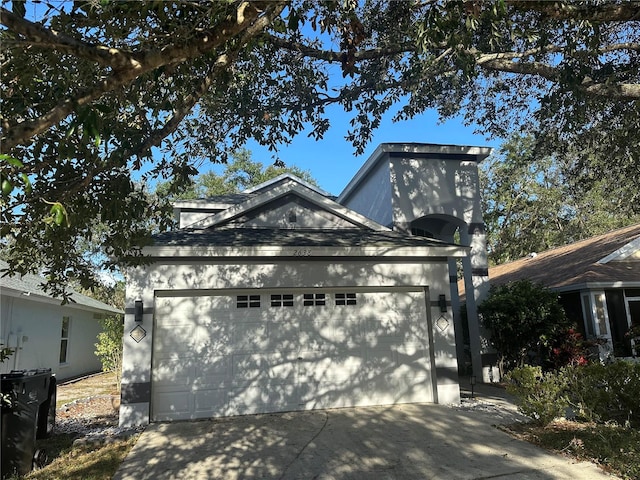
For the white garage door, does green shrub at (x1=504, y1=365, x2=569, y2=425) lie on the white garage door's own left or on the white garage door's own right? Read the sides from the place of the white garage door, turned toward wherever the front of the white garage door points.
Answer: on the white garage door's own left

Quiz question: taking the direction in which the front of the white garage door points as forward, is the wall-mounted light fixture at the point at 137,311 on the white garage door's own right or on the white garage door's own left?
on the white garage door's own right

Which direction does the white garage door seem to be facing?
toward the camera

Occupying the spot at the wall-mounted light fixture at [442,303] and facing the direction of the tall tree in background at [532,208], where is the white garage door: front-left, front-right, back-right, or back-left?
back-left

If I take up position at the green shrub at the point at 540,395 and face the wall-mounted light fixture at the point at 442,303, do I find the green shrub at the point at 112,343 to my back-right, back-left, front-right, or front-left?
front-left

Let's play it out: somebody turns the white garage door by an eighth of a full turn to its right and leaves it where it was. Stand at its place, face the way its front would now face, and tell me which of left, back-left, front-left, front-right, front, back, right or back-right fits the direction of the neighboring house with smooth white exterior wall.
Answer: right

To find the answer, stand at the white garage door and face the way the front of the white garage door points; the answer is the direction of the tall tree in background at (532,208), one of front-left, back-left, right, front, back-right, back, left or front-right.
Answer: back-left

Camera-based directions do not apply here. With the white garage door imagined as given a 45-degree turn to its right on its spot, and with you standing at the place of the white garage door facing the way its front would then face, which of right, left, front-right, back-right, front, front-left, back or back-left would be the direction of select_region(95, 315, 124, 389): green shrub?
right

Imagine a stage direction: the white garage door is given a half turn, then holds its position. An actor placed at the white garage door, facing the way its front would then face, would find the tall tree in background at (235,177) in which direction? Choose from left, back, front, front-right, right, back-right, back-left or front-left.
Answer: front

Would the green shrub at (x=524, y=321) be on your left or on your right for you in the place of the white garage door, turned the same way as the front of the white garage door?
on your left

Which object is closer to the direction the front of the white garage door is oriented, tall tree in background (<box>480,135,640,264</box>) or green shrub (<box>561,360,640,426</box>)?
the green shrub

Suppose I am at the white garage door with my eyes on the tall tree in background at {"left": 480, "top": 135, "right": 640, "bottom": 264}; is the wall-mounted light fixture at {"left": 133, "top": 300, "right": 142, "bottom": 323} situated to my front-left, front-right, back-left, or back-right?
back-left

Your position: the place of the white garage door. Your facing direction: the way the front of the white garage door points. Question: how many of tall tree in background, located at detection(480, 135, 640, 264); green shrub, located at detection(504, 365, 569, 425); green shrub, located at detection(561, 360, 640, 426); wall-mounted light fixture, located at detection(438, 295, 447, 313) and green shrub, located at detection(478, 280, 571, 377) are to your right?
0

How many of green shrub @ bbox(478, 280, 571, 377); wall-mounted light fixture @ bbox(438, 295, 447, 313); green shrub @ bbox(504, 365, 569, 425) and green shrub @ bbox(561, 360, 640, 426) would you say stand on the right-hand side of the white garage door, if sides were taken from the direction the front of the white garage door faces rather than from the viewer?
0

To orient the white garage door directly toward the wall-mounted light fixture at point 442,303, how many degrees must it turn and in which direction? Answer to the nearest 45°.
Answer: approximately 90° to its left

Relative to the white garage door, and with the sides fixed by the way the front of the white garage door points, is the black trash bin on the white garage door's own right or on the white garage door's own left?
on the white garage door's own right
